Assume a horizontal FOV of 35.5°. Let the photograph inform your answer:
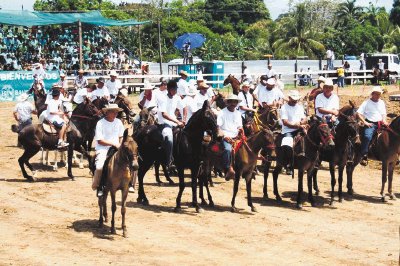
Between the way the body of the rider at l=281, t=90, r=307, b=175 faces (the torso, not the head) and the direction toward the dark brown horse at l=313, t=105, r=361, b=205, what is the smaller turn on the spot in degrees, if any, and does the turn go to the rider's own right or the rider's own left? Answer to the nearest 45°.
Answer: approximately 90° to the rider's own left

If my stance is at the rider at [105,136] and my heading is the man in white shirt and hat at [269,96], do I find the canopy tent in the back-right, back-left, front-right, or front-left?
front-left

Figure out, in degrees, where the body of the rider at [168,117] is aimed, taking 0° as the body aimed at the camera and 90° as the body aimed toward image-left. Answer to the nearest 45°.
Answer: approximately 315°

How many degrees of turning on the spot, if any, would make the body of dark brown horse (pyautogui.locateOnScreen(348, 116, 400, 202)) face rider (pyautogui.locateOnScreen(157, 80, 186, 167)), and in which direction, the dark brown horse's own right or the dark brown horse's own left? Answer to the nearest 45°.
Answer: approximately 90° to the dark brown horse's own right

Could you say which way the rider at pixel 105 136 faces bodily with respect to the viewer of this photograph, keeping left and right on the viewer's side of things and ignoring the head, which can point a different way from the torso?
facing the viewer and to the right of the viewer

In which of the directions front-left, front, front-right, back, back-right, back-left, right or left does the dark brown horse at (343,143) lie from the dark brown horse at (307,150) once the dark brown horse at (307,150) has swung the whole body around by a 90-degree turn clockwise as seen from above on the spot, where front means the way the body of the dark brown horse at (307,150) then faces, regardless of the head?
back

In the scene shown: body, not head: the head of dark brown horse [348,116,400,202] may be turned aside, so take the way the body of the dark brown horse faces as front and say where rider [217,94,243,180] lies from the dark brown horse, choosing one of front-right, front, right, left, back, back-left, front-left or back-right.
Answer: right

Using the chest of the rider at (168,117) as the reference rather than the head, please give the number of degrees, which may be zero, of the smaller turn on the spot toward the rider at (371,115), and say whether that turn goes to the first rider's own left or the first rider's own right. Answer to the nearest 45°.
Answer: approximately 45° to the first rider's own left

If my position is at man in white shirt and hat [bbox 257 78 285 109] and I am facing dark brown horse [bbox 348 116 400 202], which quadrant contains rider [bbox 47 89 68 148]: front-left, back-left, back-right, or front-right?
back-right

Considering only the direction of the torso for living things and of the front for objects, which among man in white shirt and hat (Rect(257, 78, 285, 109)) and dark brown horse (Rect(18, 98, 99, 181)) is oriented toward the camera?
the man in white shirt and hat

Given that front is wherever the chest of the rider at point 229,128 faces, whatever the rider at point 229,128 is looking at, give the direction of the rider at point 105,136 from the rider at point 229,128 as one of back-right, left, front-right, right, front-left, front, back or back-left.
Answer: right

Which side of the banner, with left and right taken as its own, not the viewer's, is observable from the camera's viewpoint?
front

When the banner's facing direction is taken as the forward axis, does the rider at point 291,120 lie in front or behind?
in front

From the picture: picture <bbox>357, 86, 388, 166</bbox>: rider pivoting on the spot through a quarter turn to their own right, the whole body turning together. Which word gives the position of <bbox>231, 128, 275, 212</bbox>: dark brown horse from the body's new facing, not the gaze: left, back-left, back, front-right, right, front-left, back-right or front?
front
